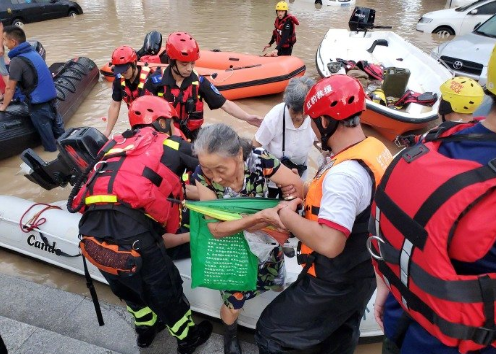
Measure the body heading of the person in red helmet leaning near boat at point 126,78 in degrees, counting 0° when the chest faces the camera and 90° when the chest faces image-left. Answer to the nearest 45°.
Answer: approximately 45°

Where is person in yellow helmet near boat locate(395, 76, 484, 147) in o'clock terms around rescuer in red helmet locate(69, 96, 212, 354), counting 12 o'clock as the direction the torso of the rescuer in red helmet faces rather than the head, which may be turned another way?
The person in yellow helmet near boat is roughly at 1 o'clock from the rescuer in red helmet.

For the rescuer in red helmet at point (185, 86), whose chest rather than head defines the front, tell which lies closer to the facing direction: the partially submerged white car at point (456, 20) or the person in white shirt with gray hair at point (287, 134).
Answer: the person in white shirt with gray hair

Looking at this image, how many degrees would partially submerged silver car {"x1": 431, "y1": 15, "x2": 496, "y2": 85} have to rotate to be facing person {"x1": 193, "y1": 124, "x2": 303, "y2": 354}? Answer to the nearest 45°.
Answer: approximately 45° to its left

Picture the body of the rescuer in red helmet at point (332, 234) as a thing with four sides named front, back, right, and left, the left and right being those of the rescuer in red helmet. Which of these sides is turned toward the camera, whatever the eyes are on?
left

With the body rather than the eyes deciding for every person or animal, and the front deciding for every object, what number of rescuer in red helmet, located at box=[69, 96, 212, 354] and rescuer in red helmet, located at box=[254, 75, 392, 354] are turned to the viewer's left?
1

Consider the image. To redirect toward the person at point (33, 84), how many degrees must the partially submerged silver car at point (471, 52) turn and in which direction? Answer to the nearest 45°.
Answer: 0° — it already faces them
